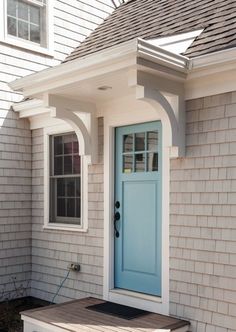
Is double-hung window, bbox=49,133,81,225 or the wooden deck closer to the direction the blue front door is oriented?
the wooden deck

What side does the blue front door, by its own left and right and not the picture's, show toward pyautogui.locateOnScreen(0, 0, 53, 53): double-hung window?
right

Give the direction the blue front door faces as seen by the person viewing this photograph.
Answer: facing the viewer and to the left of the viewer

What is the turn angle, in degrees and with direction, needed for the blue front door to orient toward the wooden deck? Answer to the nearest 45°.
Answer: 0° — it already faces it

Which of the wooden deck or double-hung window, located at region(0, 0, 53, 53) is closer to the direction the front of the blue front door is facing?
the wooden deck

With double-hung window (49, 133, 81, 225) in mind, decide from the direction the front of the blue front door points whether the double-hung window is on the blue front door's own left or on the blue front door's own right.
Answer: on the blue front door's own right
